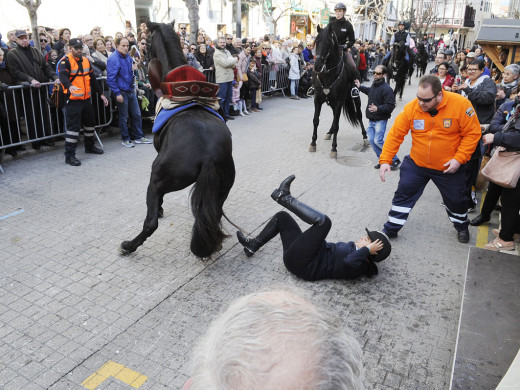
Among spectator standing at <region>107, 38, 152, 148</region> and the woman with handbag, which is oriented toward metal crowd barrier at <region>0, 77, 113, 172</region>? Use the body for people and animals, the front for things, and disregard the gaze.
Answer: the woman with handbag

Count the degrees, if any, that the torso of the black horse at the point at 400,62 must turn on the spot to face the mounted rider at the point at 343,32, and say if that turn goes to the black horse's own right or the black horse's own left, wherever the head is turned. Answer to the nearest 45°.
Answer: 0° — it already faces them

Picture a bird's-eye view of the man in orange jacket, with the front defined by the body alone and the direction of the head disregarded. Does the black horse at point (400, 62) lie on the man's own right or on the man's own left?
on the man's own right
